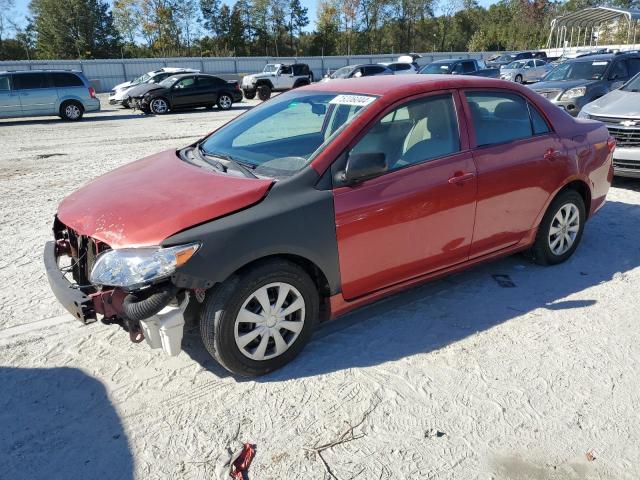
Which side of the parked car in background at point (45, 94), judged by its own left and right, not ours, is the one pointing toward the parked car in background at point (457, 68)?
back

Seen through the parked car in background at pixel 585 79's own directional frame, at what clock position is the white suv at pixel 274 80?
The white suv is roughly at 3 o'clock from the parked car in background.

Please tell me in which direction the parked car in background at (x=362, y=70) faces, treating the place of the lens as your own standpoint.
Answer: facing the viewer and to the left of the viewer

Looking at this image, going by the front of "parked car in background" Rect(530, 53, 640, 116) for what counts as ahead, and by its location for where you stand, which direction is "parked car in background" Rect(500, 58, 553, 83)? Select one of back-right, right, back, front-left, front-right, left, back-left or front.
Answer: back-right

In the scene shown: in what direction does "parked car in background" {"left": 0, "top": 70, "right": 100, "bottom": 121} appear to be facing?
to the viewer's left

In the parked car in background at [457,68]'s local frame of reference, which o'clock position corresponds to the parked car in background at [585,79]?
the parked car in background at [585,79] is roughly at 10 o'clock from the parked car in background at [457,68].

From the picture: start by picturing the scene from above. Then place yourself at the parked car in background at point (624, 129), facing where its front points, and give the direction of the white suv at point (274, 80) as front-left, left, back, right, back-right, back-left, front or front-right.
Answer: right

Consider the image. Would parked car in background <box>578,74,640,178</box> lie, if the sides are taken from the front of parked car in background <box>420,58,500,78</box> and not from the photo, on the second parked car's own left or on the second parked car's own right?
on the second parked car's own left
